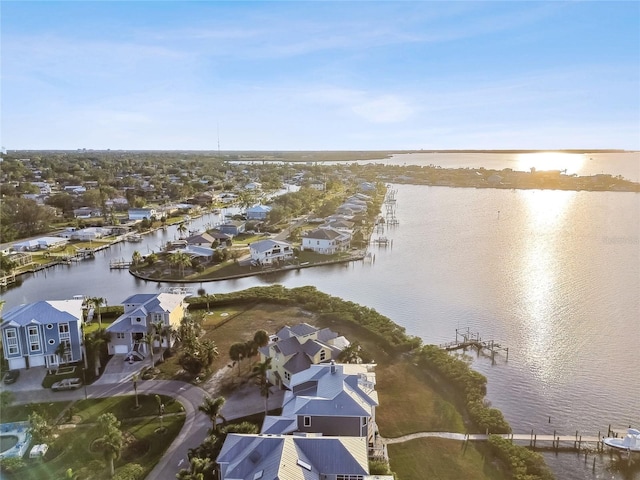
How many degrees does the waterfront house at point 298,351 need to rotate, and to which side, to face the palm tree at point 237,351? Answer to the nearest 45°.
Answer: approximately 45° to its right

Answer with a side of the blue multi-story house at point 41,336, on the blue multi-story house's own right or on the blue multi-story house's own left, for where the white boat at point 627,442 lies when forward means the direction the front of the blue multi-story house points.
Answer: on the blue multi-story house's own left

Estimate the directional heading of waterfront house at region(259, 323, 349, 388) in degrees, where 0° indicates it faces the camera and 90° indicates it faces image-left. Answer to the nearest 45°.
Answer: approximately 45°

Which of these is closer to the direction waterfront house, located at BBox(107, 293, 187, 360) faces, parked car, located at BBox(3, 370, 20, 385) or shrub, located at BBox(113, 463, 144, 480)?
the shrub
